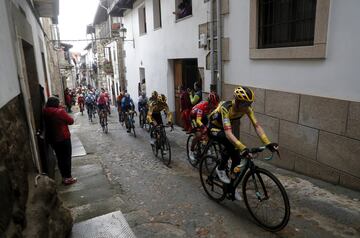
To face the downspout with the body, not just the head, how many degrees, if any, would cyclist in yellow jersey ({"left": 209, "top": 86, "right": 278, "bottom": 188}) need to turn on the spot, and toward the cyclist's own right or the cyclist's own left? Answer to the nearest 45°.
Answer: approximately 135° to the cyclist's own left

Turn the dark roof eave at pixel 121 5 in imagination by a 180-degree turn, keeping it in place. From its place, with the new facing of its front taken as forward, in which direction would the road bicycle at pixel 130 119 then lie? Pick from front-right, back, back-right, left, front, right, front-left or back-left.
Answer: back-right

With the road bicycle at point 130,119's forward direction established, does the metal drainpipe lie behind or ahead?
ahead

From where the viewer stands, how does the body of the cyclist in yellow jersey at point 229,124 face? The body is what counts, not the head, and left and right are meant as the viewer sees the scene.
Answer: facing the viewer and to the right of the viewer

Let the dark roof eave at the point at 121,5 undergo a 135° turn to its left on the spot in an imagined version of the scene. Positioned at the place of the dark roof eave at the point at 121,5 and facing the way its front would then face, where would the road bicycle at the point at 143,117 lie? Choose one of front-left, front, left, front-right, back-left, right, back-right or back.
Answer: right

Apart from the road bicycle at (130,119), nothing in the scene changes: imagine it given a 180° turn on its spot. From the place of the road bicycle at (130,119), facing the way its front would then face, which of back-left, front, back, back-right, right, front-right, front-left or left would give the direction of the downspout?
back-right

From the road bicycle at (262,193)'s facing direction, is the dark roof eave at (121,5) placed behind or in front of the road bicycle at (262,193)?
behind

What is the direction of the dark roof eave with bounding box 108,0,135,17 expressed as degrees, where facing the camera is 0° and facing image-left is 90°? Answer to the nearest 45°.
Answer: approximately 45°

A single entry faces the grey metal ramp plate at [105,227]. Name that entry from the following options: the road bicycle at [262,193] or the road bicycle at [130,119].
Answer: the road bicycle at [130,119]

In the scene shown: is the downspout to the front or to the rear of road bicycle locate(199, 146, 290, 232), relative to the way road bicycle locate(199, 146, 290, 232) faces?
to the rear

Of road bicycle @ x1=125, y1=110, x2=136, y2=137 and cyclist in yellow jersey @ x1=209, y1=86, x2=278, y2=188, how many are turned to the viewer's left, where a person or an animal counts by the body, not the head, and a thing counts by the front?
0

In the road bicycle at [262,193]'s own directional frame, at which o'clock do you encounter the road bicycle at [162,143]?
the road bicycle at [162,143] is roughly at 6 o'clock from the road bicycle at [262,193].

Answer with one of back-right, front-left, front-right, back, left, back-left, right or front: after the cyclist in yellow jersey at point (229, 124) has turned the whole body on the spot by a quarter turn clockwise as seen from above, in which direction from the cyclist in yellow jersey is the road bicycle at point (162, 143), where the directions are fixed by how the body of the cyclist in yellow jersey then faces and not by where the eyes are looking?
right
